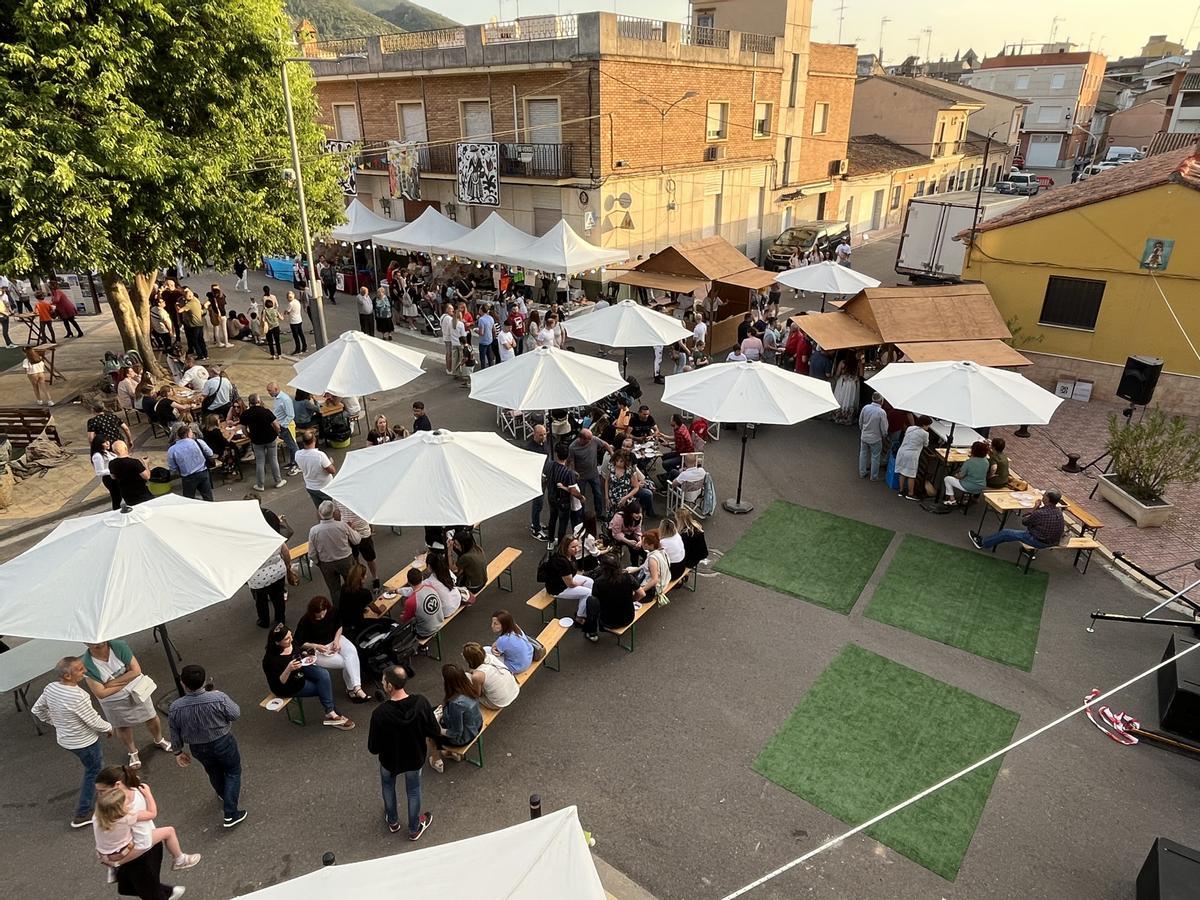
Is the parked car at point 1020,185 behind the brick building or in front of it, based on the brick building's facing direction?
behind

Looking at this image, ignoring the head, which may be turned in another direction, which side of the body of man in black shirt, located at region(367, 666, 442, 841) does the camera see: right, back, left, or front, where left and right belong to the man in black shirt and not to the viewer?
back

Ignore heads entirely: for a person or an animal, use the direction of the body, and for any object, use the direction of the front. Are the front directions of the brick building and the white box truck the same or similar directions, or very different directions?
very different directions

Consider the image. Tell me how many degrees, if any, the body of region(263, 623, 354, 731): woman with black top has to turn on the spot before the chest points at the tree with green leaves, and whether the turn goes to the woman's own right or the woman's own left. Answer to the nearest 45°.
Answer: approximately 135° to the woman's own left

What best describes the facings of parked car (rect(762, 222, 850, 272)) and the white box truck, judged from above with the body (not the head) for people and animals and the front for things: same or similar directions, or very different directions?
very different directions

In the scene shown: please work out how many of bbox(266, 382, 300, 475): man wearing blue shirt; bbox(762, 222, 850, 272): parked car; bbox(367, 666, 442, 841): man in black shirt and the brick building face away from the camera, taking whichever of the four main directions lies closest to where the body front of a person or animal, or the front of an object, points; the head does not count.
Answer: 1

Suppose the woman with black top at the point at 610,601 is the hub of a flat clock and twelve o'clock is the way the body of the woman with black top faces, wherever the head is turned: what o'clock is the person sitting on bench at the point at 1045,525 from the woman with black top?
The person sitting on bench is roughly at 4 o'clock from the woman with black top.

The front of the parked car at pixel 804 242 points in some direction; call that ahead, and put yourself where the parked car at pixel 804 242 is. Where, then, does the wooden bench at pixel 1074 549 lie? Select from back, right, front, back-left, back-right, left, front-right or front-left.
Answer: front-left

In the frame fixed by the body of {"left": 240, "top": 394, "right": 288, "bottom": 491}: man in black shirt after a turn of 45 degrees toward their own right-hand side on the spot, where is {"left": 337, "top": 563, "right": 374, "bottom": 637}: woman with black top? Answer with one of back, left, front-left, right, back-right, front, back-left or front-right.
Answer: back-right

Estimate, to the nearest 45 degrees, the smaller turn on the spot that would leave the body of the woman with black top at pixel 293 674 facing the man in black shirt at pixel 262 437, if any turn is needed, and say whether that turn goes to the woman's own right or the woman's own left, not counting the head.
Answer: approximately 135° to the woman's own left

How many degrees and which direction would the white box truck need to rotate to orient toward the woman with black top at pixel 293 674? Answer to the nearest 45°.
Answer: approximately 135° to its right

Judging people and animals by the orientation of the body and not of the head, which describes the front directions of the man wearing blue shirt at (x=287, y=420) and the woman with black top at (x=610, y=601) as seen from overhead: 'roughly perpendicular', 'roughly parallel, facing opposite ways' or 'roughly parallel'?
roughly perpendicular

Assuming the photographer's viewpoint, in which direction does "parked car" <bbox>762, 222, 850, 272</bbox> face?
facing the viewer and to the left of the viewer

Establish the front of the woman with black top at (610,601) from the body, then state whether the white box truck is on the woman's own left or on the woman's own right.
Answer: on the woman's own right
